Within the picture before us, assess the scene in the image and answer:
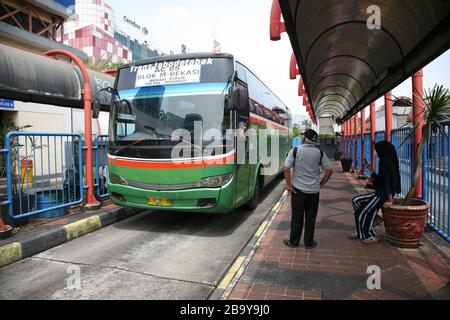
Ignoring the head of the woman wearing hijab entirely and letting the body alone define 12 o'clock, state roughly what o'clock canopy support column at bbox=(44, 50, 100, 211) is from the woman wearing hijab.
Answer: The canopy support column is roughly at 12 o'clock from the woman wearing hijab.

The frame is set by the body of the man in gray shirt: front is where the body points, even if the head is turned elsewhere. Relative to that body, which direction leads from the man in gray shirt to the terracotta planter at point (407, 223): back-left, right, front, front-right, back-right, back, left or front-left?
right

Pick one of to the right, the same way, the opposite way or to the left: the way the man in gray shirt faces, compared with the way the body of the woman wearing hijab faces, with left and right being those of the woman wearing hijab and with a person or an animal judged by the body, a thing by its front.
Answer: to the right

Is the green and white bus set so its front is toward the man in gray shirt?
no

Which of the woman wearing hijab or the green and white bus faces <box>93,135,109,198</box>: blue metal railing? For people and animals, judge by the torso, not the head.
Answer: the woman wearing hijab

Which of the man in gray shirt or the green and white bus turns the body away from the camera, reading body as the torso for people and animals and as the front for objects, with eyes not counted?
the man in gray shirt

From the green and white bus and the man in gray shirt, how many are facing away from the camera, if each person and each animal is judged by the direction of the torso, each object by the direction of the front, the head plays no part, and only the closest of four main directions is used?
1

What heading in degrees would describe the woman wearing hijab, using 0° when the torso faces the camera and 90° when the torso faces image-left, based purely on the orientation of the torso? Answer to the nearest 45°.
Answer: approximately 90°

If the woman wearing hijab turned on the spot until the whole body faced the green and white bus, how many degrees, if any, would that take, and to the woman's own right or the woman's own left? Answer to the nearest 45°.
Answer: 0° — they already face it

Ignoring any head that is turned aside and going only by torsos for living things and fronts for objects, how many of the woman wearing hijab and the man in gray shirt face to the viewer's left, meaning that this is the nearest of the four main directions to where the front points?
1

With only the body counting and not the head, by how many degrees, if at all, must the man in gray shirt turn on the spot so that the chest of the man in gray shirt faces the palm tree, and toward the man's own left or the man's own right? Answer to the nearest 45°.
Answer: approximately 90° to the man's own right

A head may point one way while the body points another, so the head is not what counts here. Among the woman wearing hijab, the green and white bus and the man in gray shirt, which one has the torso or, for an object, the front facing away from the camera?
the man in gray shirt

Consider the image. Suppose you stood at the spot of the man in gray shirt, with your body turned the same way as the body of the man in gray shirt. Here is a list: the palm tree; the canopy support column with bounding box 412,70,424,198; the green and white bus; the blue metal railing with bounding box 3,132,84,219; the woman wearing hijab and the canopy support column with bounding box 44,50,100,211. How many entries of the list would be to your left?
3

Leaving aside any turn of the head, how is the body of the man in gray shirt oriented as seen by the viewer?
away from the camera

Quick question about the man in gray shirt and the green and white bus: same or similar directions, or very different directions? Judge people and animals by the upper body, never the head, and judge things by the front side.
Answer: very different directions

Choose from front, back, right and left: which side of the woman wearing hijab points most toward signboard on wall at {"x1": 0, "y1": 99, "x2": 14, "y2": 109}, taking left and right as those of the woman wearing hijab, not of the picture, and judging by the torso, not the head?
front

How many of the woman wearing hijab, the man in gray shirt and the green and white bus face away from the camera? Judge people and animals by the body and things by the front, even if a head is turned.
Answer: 1

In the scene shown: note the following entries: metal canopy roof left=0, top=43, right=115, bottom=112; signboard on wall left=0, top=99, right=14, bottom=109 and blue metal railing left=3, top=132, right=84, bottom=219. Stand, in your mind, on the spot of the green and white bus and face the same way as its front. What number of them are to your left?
0

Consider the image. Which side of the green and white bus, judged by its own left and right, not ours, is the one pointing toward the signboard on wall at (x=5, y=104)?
right

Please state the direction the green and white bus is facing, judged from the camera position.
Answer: facing the viewer and to the left of the viewer
